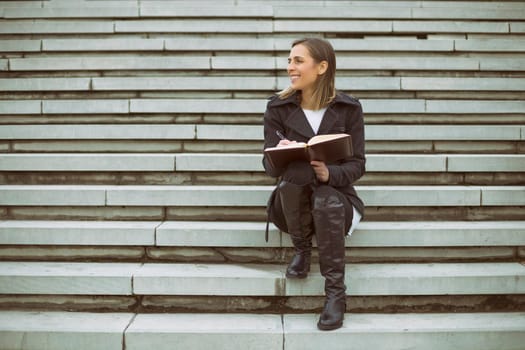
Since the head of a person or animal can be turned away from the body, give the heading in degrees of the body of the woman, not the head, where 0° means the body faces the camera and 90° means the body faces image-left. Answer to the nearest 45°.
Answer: approximately 0°
